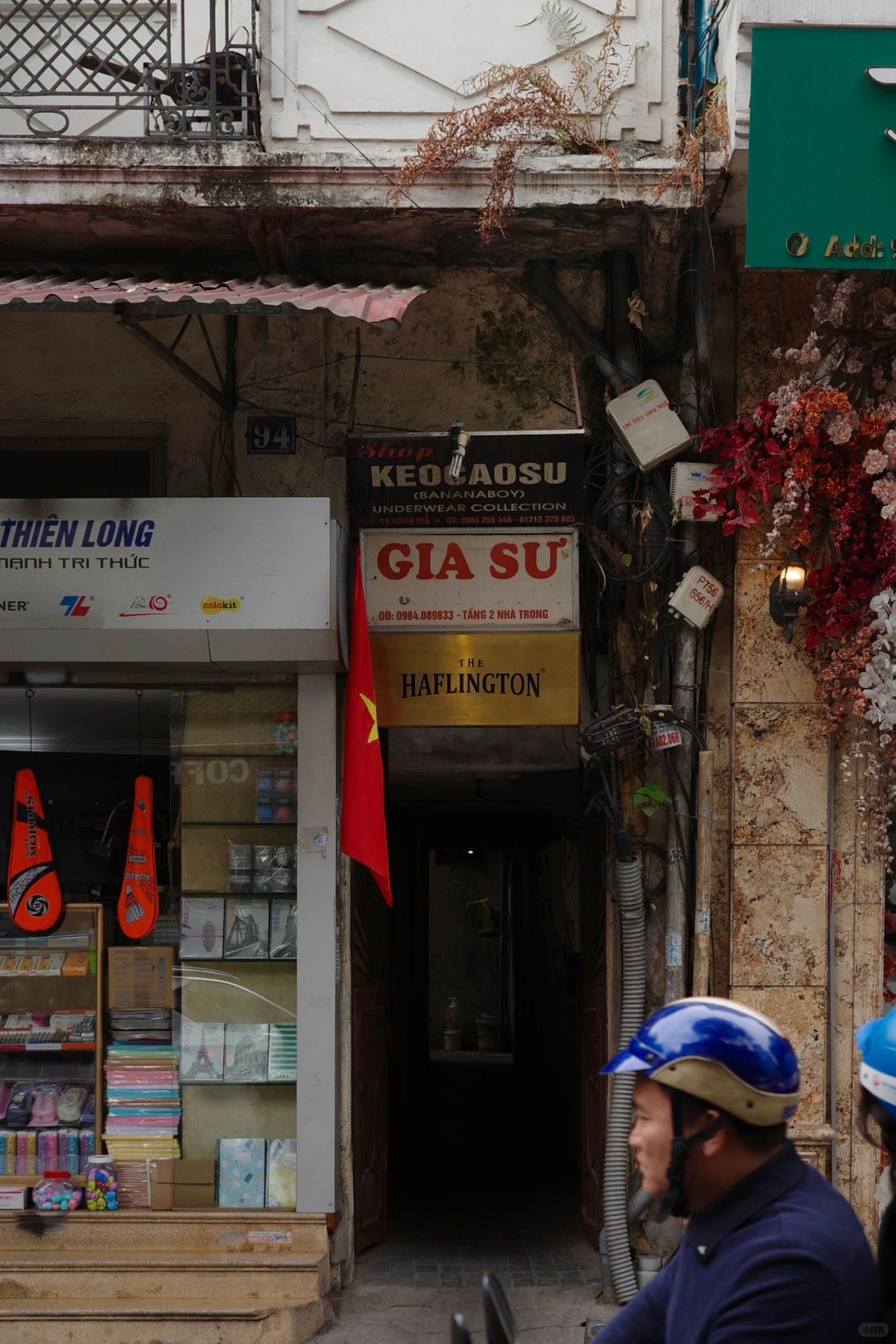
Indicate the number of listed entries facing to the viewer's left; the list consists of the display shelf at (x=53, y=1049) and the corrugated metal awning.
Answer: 0

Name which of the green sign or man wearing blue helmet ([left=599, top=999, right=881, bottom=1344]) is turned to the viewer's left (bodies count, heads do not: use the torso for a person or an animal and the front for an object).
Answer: the man wearing blue helmet

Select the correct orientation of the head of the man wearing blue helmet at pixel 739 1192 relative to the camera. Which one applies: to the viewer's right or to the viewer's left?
to the viewer's left

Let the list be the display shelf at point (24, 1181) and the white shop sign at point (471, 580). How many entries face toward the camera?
2

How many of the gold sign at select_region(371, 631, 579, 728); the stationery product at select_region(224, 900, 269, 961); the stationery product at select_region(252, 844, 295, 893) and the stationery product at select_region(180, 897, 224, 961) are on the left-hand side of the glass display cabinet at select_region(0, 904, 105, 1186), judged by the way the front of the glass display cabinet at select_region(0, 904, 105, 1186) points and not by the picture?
4

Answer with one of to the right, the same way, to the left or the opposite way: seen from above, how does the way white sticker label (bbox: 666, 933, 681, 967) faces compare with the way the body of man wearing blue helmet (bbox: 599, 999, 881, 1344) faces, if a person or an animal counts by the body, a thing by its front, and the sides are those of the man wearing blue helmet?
to the left

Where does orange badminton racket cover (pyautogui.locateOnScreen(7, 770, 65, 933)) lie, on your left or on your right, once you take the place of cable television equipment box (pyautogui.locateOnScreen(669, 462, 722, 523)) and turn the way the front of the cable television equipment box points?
on your right

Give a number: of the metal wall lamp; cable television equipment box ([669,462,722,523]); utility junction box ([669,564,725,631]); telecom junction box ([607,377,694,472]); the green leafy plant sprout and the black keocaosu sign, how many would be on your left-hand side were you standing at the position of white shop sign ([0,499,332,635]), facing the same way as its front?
6

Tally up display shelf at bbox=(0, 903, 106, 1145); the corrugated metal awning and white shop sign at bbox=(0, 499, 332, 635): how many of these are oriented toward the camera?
3
